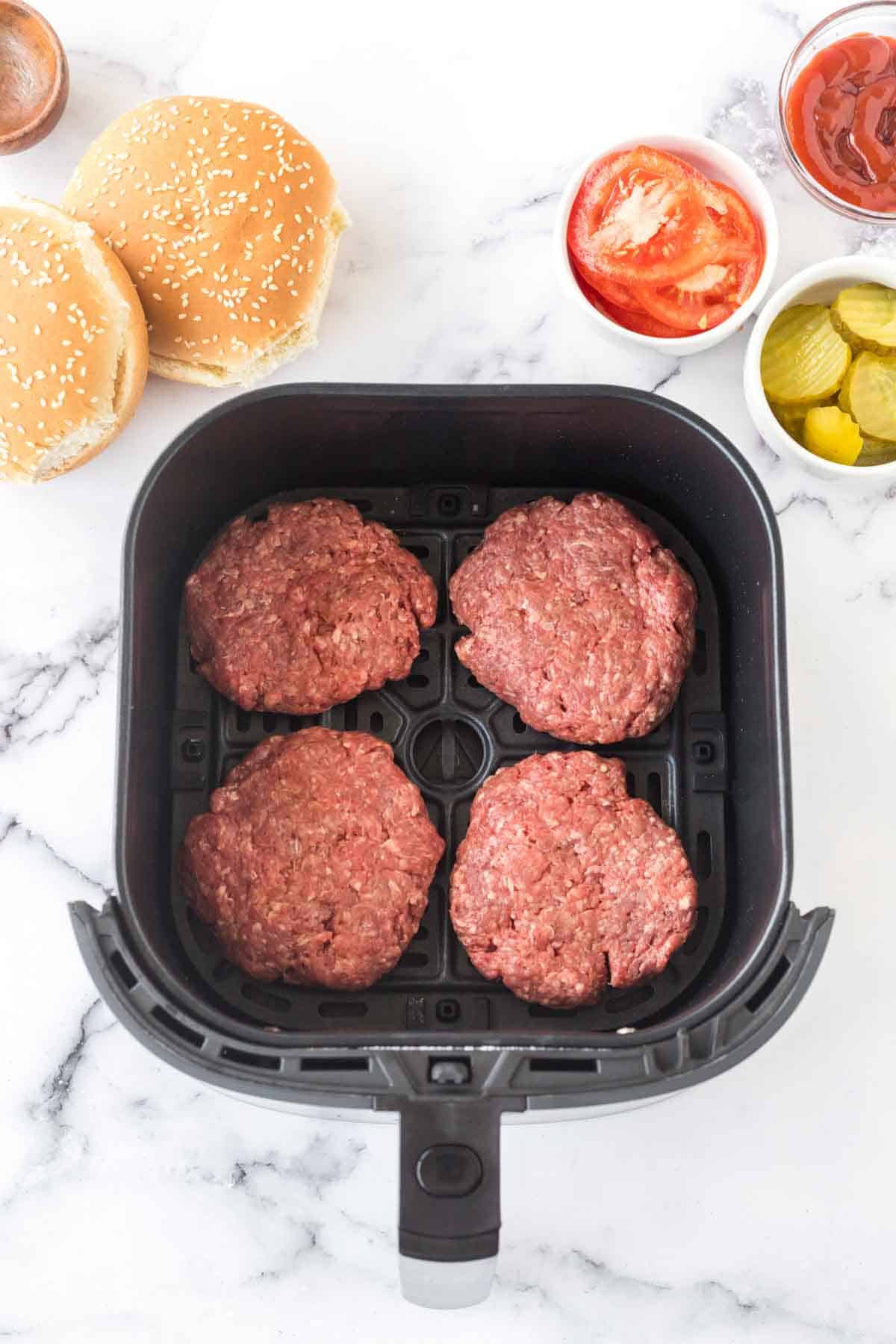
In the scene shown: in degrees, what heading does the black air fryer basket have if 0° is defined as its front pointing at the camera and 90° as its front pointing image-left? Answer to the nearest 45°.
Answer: approximately 0°
